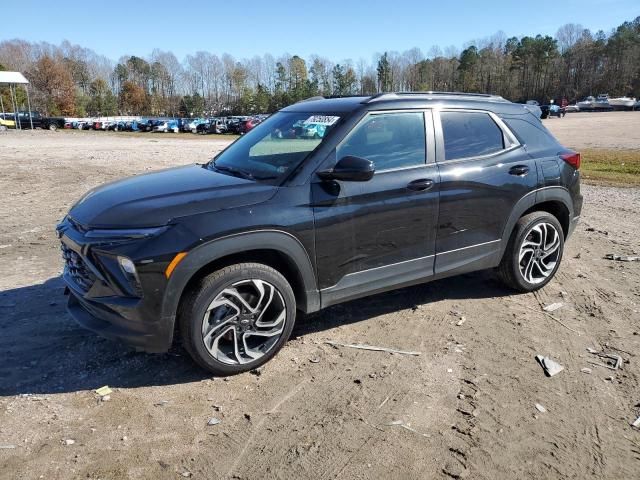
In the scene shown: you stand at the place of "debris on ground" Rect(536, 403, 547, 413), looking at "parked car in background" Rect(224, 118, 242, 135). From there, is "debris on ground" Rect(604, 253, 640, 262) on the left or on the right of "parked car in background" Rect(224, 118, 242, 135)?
right

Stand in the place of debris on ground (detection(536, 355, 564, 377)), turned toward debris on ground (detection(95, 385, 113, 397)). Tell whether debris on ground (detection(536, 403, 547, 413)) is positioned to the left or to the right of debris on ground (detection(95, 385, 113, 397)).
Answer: left

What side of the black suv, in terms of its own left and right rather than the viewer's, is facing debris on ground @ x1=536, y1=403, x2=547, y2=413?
left

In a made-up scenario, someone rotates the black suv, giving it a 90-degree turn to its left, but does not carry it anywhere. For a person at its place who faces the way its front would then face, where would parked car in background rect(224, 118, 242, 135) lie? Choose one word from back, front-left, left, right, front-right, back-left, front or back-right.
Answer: back-left

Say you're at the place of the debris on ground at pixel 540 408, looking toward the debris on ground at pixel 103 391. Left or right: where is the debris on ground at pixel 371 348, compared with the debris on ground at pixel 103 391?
right

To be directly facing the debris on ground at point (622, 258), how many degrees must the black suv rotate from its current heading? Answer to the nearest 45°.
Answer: approximately 180°

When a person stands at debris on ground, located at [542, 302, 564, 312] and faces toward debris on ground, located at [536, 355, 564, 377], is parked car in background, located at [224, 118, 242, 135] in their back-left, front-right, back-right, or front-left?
back-right

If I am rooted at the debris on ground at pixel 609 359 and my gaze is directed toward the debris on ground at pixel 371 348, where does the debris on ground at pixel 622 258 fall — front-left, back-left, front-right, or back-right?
back-right

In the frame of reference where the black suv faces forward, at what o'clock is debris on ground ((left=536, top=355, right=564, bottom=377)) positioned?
The debris on ground is roughly at 8 o'clock from the black suv.

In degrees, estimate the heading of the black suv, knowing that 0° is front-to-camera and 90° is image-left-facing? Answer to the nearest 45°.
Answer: approximately 45°
